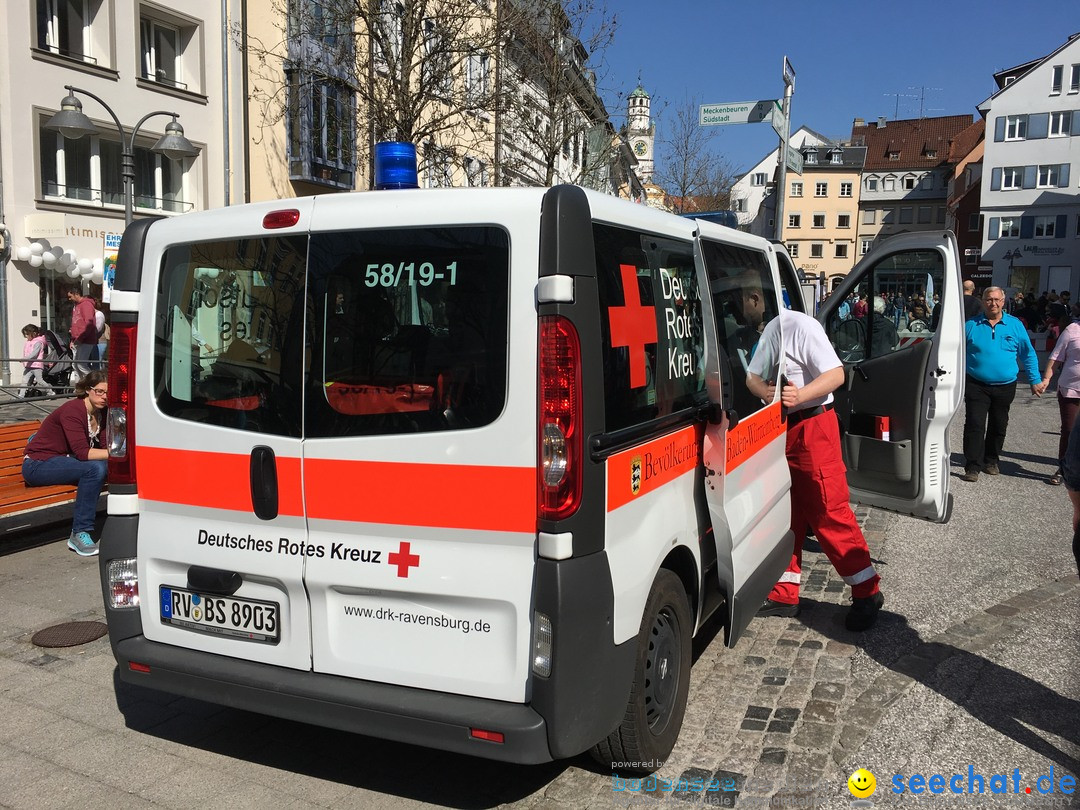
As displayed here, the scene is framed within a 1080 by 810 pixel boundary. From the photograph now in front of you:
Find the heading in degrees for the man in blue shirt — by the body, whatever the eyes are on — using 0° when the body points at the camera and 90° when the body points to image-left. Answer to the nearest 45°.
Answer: approximately 0°

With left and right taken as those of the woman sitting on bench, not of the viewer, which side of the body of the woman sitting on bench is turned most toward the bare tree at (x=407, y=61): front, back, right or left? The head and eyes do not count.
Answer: left

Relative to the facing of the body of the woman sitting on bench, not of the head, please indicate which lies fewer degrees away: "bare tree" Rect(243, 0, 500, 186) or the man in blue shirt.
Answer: the man in blue shirt

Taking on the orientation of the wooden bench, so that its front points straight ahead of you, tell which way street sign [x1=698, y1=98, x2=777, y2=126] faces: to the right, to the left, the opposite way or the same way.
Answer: to the right

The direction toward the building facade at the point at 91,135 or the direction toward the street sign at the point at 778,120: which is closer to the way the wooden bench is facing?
the street sign

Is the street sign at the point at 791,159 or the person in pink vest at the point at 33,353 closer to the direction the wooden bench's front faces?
the street sign

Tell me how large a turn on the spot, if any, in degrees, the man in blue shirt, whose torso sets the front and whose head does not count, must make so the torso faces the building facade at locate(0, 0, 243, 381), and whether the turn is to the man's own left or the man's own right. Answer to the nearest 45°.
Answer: approximately 90° to the man's own right

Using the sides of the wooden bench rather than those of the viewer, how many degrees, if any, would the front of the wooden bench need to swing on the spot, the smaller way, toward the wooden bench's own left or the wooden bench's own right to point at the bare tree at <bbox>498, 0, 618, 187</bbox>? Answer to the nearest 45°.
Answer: approximately 90° to the wooden bench's own left

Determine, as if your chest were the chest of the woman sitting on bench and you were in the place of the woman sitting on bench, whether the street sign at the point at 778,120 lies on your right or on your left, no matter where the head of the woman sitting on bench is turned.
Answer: on your left
